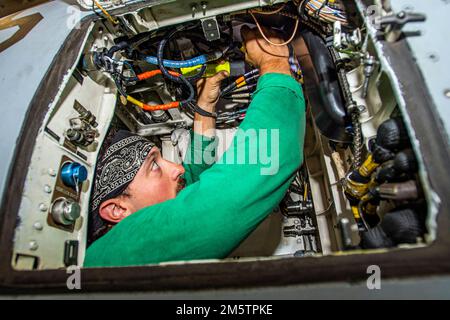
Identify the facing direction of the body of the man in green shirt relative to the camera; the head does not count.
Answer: to the viewer's right

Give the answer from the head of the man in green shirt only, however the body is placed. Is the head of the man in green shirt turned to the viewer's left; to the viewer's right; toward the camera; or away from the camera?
to the viewer's right
